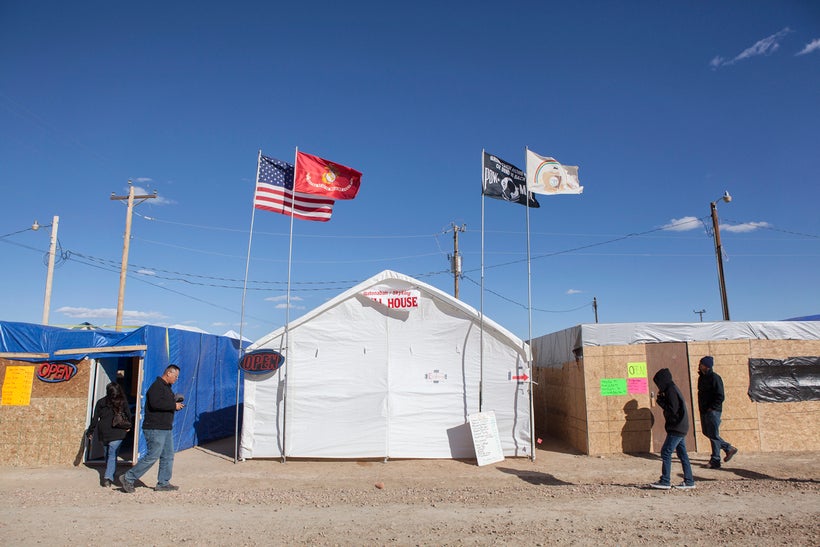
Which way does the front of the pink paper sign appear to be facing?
toward the camera

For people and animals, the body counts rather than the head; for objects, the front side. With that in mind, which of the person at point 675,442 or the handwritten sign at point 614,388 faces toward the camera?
the handwritten sign

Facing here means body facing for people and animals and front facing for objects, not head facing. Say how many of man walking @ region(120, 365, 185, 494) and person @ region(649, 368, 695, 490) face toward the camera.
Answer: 0

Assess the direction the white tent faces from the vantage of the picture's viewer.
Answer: facing the viewer

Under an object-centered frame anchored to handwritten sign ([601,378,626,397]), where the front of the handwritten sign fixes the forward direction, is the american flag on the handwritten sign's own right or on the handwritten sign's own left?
on the handwritten sign's own right

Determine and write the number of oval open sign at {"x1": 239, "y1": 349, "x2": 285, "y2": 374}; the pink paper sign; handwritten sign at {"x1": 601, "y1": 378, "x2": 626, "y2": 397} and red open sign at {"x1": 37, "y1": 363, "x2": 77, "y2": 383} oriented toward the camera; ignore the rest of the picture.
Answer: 4

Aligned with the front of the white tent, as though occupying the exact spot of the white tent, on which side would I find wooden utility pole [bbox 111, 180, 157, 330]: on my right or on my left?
on my right

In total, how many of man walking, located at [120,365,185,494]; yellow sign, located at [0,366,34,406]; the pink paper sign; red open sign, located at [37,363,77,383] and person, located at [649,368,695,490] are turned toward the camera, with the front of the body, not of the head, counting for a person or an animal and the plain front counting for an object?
3

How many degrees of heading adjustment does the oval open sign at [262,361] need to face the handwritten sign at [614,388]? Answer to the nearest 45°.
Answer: approximately 90° to its left

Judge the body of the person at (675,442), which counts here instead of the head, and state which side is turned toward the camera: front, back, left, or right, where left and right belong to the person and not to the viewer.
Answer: left

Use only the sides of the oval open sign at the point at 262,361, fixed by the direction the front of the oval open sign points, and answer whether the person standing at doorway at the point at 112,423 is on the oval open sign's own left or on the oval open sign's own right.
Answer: on the oval open sign's own right

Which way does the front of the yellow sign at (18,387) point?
toward the camera

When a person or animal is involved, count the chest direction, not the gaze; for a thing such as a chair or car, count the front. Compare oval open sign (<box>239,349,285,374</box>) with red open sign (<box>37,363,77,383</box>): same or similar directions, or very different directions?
same or similar directions

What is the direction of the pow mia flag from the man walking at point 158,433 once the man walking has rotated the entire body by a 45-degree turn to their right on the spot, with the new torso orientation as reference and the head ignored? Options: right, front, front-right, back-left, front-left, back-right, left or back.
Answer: front-left

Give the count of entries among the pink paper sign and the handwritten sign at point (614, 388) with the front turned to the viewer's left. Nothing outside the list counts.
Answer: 0

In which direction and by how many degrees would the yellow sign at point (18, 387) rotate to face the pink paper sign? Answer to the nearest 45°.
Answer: approximately 45° to its left

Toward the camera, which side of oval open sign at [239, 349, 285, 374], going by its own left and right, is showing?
front
